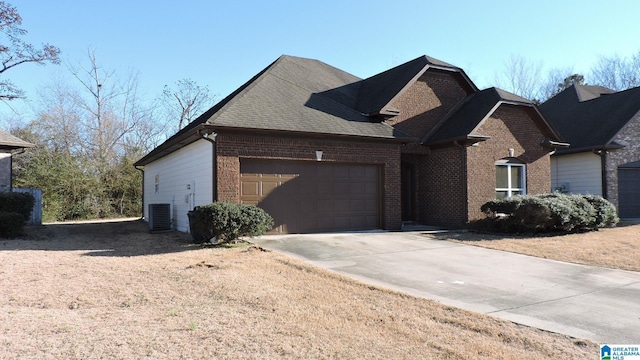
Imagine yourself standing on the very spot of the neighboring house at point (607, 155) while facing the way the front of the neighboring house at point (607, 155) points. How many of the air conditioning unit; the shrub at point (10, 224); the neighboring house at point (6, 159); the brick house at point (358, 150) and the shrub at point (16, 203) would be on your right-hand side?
5

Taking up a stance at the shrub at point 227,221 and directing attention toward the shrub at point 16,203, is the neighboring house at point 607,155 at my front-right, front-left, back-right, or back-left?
back-right

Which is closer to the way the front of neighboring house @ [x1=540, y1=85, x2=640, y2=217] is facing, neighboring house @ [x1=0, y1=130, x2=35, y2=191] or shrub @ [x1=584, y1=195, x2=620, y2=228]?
the shrub

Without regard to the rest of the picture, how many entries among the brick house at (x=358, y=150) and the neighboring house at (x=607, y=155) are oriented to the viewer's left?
0

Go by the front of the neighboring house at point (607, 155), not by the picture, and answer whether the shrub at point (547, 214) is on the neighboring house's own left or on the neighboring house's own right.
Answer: on the neighboring house's own right

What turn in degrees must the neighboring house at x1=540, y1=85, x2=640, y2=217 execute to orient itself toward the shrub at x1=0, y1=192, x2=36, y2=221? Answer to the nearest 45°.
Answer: approximately 90° to its right

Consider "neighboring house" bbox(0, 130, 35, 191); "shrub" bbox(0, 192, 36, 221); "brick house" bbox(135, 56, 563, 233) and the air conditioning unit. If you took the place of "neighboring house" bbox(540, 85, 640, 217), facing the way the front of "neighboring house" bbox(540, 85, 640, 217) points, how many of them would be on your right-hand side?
4

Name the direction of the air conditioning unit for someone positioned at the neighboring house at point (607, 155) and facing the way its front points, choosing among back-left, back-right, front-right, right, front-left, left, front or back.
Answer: right

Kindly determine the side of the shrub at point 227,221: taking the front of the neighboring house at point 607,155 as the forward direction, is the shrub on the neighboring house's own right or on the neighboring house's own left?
on the neighboring house's own right

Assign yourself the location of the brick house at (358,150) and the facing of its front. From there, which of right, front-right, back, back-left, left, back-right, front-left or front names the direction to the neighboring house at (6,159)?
back-right
